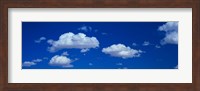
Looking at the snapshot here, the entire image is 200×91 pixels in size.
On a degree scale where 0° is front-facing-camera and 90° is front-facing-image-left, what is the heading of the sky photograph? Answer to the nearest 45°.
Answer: approximately 0°
